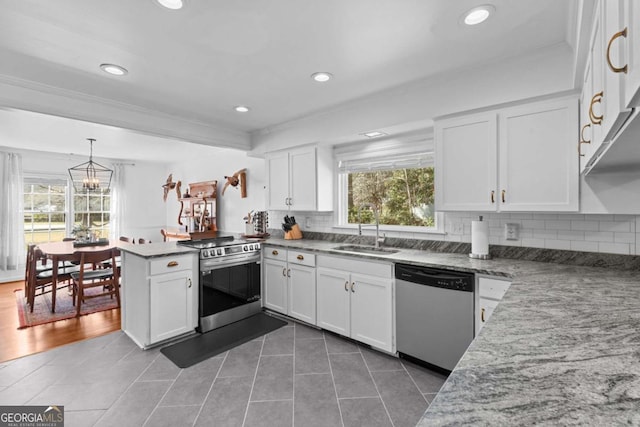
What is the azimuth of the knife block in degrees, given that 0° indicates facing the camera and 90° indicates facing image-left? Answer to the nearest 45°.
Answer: approximately 45°

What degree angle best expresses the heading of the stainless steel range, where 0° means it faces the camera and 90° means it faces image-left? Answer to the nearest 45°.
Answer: approximately 315°

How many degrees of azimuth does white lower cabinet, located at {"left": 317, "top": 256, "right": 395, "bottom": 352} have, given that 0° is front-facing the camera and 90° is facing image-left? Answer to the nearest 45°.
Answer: approximately 45°

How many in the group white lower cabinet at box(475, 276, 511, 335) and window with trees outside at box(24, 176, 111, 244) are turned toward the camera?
2

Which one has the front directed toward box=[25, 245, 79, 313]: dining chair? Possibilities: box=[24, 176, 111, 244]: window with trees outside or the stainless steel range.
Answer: the window with trees outside

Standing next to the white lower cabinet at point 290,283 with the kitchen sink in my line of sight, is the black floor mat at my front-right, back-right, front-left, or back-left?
back-right

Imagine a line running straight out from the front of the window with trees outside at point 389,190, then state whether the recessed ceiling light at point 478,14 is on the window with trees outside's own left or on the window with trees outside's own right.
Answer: on the window with trees outside's own left

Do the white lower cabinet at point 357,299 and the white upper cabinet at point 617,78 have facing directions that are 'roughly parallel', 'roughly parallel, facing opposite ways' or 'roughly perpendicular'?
roughly perpendicular

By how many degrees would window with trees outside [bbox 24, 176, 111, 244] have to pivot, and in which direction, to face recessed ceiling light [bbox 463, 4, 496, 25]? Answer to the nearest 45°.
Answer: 0° — it already faces it

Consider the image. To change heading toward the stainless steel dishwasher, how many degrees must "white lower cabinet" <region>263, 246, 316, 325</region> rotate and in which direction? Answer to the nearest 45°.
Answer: approximately 90° to its left
